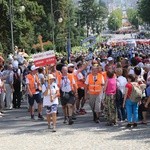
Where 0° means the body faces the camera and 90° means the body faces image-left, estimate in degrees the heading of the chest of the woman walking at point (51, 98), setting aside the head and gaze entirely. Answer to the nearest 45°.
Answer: approximately 0°

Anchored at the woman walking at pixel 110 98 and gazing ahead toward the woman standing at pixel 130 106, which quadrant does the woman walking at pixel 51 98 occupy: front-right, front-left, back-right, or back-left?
back-right

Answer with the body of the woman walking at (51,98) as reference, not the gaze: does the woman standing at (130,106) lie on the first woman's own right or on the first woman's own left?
on the first woman's own left

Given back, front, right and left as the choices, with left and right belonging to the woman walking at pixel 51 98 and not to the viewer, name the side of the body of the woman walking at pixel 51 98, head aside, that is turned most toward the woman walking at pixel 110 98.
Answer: left
